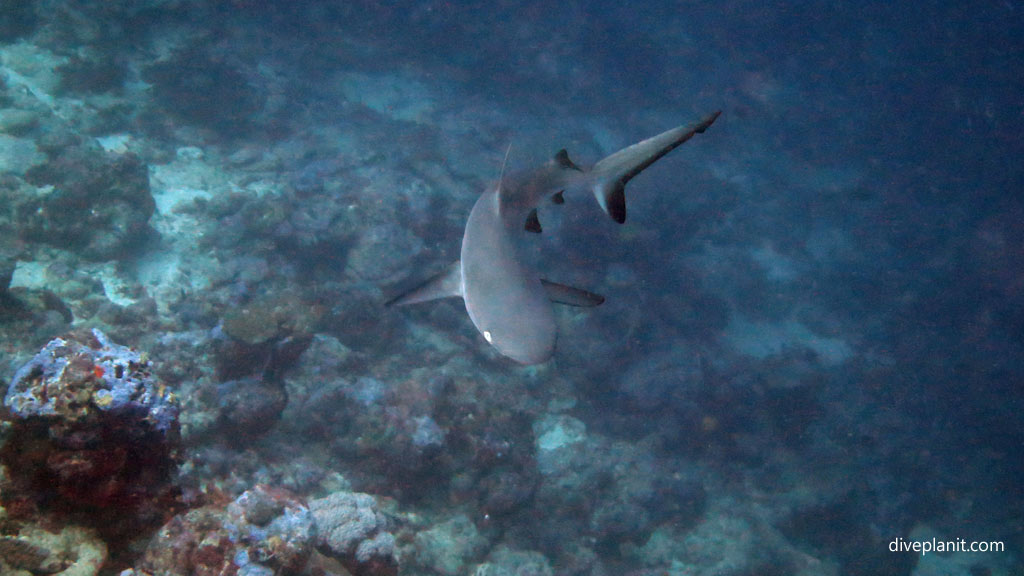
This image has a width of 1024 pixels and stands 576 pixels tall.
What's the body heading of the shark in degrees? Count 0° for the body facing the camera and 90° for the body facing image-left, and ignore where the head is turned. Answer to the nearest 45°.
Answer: approximately 0°

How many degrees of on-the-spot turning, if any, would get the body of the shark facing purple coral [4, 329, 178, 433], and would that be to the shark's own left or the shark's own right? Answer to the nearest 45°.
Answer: approximately 45° to the shark's own right
